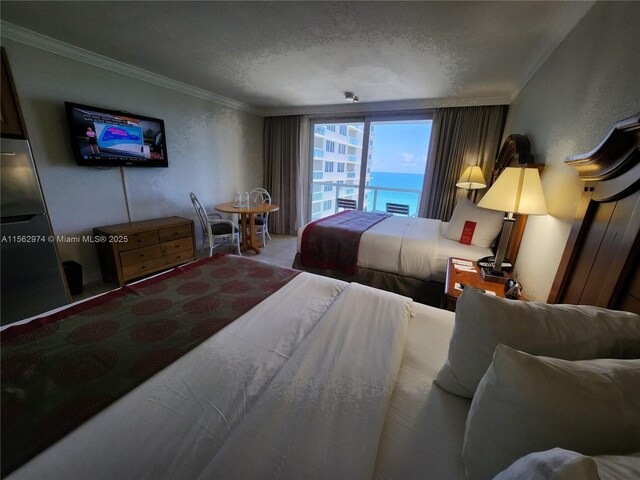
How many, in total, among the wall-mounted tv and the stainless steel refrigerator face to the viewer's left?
0

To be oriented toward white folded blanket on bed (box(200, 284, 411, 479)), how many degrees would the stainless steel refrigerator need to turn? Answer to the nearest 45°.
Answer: approximately 45° to its right

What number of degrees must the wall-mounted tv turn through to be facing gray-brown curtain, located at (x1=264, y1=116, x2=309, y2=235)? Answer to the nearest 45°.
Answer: approximately 45° to its left

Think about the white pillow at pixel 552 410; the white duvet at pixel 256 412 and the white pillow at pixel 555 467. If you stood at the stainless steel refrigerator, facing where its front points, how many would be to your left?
0

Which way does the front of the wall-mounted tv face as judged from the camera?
facing the viewer and to the right of the viewer

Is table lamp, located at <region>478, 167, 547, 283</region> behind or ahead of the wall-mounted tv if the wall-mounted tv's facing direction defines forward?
ahead

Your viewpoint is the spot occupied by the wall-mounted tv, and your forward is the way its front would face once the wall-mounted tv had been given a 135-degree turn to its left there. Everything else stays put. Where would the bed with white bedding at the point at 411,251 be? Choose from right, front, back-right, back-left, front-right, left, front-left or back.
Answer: back-right

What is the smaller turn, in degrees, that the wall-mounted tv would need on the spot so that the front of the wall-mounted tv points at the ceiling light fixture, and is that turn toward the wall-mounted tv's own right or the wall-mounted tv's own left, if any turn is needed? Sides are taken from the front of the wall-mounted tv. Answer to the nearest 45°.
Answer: approximately 45° to the wall-mounted tv's own left

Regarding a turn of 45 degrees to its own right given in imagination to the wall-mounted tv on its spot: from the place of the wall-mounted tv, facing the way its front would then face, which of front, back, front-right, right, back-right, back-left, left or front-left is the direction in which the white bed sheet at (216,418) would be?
front

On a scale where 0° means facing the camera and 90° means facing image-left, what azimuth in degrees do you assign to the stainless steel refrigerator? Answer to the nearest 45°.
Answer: approximately 315°

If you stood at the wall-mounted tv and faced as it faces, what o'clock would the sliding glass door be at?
The sliding glass door is roughly at 11 o'clock from the wall-mounted tv.

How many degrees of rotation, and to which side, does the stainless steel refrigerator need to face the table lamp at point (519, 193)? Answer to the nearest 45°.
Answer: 0° — it already faces it

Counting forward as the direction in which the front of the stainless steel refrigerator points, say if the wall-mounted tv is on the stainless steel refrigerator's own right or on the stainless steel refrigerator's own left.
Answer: on the stainless steel refrigerator's own left

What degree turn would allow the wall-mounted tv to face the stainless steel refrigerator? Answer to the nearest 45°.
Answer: approximately 90° to its right

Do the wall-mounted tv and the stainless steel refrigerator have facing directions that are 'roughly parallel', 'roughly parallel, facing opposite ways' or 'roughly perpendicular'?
roughly parallel

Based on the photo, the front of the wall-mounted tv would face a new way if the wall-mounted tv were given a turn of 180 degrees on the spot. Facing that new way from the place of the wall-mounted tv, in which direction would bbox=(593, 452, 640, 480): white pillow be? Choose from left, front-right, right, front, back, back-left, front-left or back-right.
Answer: back-left
